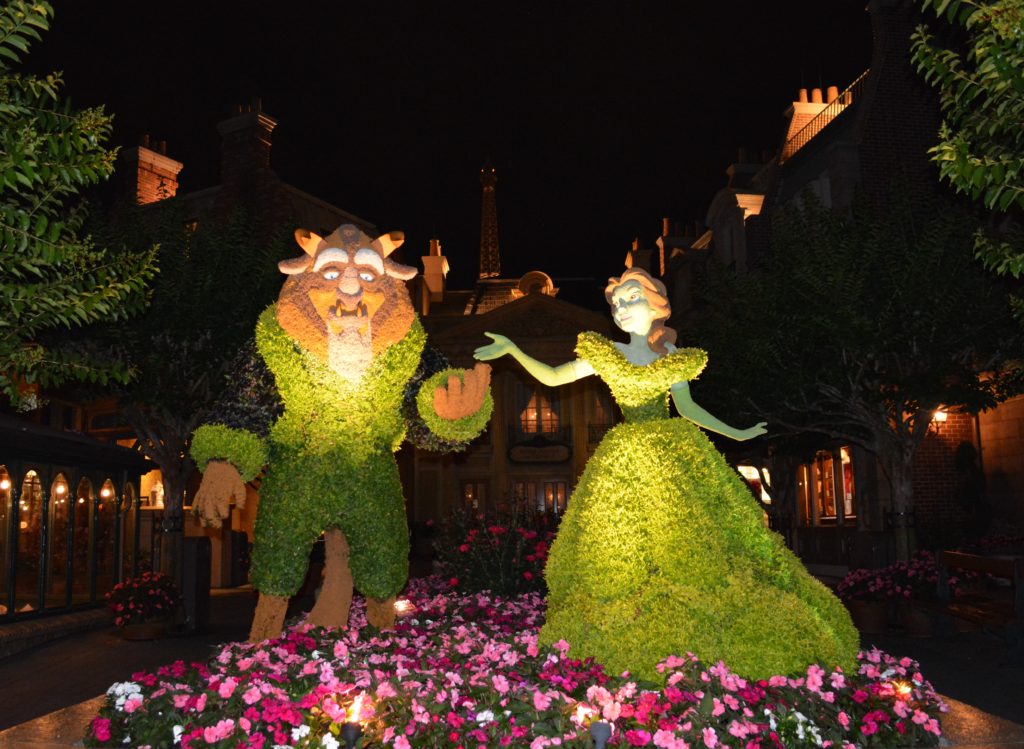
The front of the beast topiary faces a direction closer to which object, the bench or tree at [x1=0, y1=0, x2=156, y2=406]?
the tree

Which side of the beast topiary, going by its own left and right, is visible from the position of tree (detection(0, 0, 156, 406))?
right

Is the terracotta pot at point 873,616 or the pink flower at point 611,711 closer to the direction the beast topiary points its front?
the pink flower

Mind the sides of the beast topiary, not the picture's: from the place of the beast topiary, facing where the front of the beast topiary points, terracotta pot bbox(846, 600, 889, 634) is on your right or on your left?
on your left

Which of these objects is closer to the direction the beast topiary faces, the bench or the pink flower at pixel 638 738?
the pink flower

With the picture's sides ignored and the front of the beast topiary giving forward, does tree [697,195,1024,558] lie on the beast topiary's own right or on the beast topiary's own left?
on the beast topiary's own left

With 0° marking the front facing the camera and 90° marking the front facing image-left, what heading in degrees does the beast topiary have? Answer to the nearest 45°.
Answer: approximately 0°

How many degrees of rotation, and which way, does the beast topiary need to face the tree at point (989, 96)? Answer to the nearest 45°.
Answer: approximately 45° to its left

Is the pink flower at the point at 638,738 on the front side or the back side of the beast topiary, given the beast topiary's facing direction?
on the front side

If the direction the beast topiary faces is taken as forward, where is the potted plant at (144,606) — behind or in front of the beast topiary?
behind

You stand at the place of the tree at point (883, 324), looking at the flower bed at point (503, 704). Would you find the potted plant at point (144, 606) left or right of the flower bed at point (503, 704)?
right

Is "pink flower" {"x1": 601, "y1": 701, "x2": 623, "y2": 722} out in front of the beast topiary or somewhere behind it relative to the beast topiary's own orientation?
in front

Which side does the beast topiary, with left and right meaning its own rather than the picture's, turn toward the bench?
left
